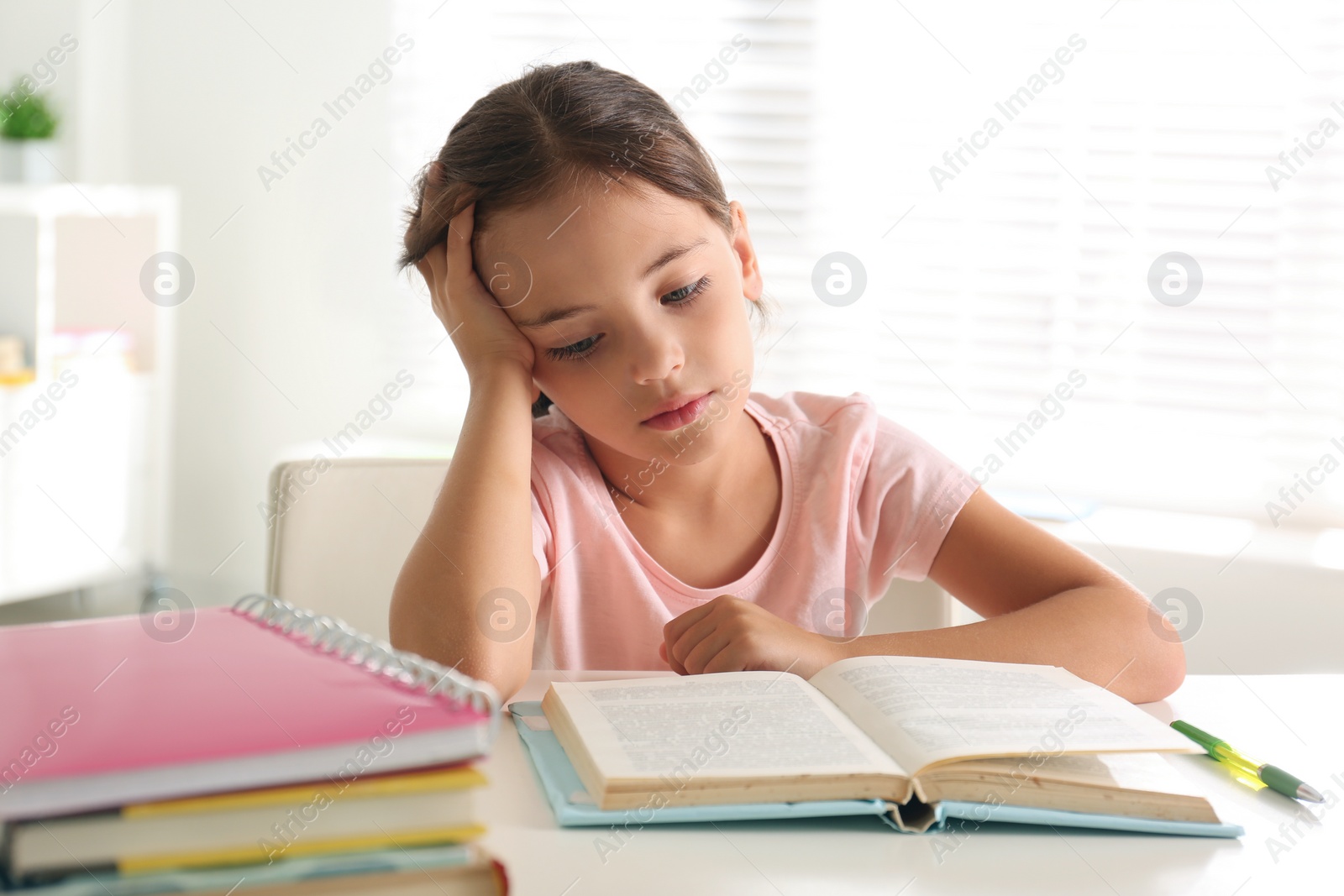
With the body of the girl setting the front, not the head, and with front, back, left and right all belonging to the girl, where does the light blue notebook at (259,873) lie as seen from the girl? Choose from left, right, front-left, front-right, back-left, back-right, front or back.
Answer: front

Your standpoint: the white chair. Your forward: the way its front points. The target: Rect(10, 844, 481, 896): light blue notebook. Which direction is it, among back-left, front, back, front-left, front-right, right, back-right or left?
front

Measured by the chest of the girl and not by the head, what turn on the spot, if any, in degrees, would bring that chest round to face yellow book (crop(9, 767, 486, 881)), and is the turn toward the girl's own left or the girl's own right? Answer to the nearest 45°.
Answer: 0° — they already face it

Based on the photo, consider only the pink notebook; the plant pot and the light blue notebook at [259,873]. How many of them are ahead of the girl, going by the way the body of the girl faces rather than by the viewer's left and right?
2

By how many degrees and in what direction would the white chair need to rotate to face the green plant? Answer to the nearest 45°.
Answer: approximately 135° to its right

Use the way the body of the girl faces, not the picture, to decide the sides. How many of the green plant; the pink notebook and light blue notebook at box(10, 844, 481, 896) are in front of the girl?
2

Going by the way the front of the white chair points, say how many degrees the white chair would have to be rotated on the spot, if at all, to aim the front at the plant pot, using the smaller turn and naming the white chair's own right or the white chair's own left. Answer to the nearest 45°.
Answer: approximately 135° to the white chair's own right

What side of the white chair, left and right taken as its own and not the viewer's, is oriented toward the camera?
front

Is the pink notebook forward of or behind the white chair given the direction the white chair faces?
forward

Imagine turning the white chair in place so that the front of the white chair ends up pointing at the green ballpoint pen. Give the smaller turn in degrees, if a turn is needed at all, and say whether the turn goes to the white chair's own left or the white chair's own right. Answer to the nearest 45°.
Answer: approximately 45° to the white chair's own left
